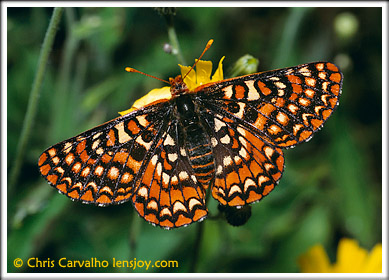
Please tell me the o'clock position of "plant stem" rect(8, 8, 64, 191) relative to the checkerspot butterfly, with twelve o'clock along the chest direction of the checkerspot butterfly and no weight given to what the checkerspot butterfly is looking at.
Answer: The plant stem is roughly at 10 o'clock from the checkerspot butterfly.

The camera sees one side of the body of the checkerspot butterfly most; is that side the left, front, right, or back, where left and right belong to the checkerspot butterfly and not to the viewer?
back
